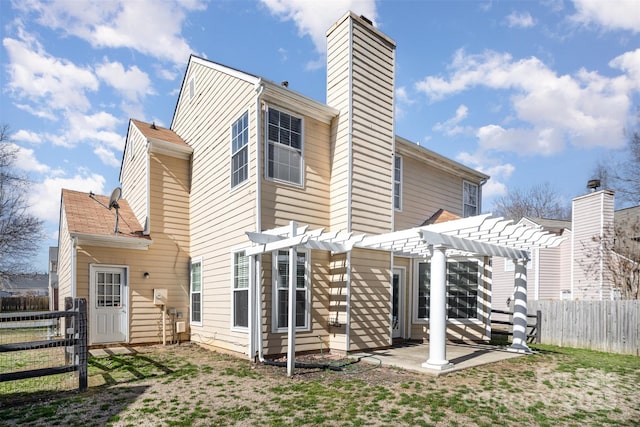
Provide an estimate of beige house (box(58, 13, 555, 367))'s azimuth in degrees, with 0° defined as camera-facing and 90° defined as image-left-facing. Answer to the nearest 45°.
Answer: approximately 135°

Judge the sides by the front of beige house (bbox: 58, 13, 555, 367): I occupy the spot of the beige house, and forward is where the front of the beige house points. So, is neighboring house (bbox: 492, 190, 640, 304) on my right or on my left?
on my right

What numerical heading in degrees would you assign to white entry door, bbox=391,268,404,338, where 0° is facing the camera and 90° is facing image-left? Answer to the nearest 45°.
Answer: approximately 315°

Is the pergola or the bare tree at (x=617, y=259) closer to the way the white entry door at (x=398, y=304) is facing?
the pergola

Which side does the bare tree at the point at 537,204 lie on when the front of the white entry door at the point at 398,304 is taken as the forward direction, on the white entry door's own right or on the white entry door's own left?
on the white entry door's own left

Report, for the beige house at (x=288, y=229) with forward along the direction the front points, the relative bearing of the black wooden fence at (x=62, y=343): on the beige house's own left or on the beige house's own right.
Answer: on the beige house's own left
